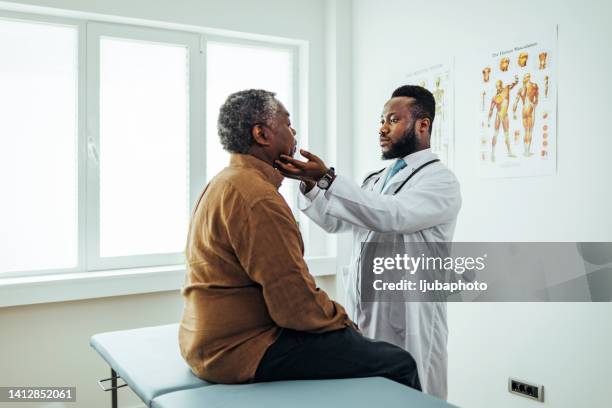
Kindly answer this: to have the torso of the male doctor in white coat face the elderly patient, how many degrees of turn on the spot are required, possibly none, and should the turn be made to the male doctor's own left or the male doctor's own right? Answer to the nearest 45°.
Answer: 0° — they already face them

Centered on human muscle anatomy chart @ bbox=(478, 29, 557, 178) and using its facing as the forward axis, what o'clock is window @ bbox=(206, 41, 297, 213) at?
The window is roughly at 2 o'clock from the human muscle anatomy chart.

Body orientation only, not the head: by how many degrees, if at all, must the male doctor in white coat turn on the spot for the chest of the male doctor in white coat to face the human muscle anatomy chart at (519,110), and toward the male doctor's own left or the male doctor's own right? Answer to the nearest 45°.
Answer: approximately 180°

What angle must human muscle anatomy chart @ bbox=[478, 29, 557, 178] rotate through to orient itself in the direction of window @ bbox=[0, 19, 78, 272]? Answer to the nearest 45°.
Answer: approximately 45° to its right

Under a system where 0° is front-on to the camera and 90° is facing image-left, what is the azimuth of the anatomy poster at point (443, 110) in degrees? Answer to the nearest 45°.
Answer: approximately 45°

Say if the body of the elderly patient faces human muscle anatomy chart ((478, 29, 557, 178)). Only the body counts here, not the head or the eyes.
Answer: yes

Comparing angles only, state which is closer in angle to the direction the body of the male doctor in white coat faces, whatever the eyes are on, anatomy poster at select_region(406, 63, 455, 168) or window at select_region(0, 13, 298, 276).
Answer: the window
